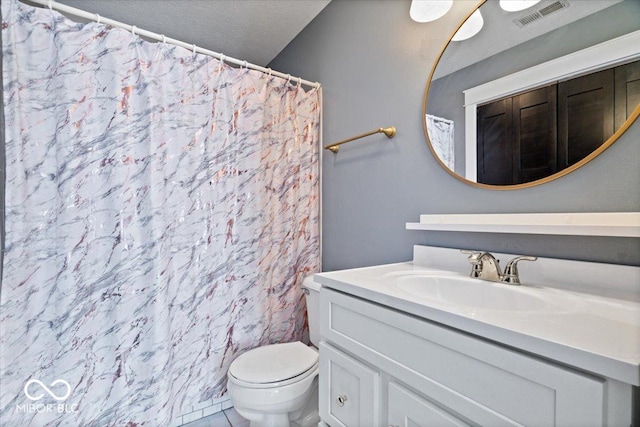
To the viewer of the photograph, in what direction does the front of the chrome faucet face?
facing the viewer and to the left of the viewer

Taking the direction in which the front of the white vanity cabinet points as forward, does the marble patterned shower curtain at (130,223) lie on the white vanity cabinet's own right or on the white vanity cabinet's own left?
on the white vanity cabinet's own right

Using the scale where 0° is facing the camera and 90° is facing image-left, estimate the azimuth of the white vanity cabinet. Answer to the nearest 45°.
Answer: approximately 45°

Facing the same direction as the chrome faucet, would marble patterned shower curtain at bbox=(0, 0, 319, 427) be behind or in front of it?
in front

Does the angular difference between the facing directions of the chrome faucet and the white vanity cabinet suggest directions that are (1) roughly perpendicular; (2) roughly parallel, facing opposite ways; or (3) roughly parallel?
roughly parallel

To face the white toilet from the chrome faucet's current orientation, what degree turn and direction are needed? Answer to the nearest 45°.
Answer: approximately 45° to its right
